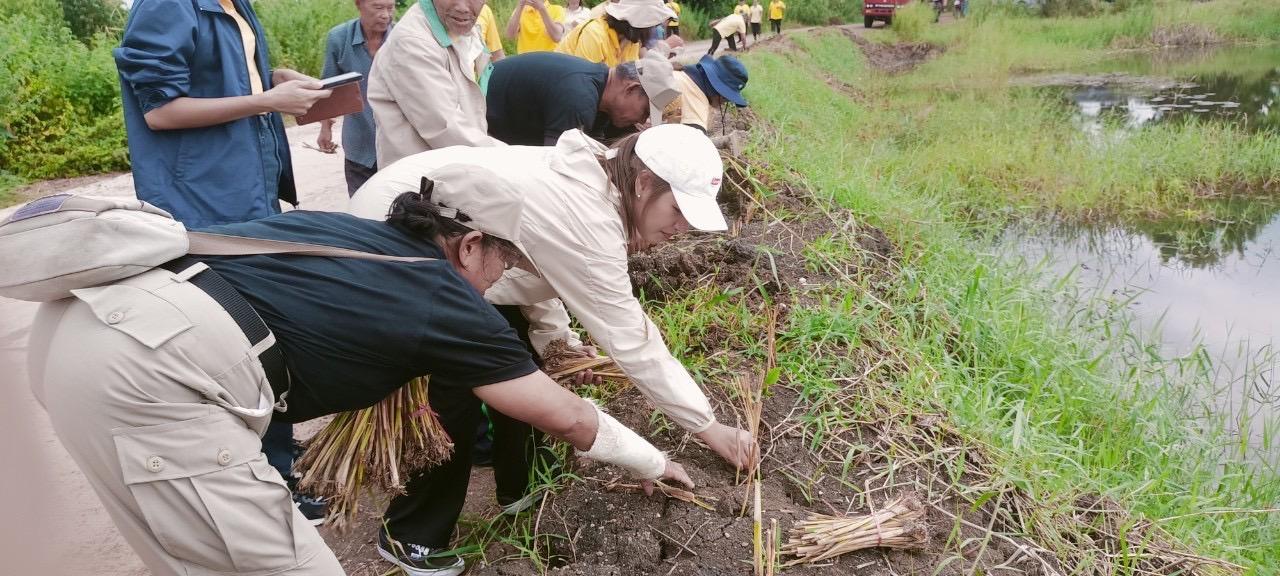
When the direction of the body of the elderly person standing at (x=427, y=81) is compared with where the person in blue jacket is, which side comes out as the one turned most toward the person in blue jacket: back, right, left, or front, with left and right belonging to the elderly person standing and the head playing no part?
right

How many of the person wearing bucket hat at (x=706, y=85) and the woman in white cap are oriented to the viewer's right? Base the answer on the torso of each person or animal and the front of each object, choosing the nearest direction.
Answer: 2

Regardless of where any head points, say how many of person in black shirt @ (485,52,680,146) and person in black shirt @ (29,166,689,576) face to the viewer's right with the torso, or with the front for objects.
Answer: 2

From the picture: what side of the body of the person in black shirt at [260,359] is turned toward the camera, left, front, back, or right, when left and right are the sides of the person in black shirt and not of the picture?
right

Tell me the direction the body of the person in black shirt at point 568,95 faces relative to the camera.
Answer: to the viewer's right

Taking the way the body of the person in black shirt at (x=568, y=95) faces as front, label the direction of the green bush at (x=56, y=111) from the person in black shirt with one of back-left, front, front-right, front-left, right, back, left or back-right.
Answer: back-left

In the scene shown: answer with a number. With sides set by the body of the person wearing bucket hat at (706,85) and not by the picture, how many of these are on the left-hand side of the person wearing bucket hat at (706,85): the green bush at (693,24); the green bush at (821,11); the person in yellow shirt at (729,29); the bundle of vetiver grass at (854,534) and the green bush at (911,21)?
4

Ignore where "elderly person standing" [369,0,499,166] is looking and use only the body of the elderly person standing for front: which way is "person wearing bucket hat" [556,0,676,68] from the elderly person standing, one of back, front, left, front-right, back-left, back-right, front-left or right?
left

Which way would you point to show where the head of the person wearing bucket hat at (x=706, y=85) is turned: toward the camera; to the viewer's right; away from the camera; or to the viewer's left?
to the viewer's right

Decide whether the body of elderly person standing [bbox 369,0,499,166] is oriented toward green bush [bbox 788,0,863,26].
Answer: no

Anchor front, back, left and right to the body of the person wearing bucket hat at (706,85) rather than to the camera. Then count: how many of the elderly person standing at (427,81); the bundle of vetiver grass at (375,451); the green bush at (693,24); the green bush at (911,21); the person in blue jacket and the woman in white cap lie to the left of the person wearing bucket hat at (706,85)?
2

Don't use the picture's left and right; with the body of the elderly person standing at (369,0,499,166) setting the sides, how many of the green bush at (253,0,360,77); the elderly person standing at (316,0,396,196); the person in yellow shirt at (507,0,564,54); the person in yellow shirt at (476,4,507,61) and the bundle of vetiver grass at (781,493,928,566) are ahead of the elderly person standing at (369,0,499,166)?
1

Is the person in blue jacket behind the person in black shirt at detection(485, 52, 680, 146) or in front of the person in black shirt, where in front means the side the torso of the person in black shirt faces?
behind

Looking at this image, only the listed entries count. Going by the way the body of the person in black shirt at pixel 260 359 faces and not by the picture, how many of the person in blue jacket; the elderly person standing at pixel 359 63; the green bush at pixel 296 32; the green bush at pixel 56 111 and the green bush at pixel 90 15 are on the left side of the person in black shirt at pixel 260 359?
5

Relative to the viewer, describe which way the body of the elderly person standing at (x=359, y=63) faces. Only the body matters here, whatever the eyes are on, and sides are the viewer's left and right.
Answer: facing the viewer and to the right of the viewer

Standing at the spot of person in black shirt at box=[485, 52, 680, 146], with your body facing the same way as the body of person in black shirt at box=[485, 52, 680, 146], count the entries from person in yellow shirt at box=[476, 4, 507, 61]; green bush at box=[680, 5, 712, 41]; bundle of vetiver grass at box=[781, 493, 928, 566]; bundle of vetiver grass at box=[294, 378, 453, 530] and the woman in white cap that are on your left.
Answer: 2

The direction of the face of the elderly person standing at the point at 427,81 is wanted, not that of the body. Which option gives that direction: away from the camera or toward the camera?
toward the camera

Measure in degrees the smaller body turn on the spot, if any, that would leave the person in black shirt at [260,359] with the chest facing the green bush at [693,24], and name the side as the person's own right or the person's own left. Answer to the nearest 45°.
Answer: approximately 45° to the person's own left
